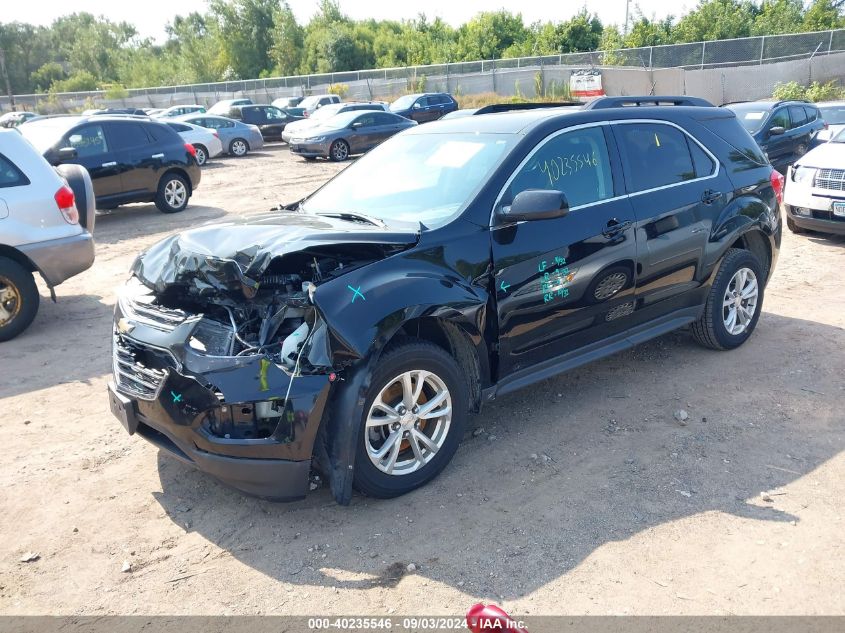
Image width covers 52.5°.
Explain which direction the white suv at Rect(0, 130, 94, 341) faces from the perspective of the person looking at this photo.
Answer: facing to the left of the viewer

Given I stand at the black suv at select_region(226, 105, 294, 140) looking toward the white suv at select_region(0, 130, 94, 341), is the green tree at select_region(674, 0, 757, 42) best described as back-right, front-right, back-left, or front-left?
back-left

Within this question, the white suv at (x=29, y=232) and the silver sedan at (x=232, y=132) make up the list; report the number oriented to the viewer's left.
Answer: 2

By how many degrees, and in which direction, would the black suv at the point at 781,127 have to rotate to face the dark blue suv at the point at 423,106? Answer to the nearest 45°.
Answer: approximately 90° to its right

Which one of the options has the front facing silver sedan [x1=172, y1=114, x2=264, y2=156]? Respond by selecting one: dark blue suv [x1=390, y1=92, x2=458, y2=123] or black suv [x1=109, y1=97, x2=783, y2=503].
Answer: dark blue suv [x1=390, y1=92, x2=458, y2=123]

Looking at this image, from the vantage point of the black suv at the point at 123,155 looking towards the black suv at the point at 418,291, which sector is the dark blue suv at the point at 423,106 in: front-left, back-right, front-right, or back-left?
back-left

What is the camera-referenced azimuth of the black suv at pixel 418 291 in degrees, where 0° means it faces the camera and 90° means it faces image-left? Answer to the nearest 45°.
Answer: approximately 45°

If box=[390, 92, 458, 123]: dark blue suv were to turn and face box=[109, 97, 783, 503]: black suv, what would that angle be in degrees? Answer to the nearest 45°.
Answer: approximately 45° to its left

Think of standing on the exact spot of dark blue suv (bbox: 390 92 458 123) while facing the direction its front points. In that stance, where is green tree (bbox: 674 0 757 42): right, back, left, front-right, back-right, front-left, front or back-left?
back

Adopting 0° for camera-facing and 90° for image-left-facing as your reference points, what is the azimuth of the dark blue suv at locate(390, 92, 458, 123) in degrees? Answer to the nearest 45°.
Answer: approximately 45°

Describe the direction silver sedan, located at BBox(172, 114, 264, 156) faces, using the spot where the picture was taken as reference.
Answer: facing to the left of the viewer

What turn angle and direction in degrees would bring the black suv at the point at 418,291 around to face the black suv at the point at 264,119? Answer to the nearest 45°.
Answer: approximately 135° to its right
